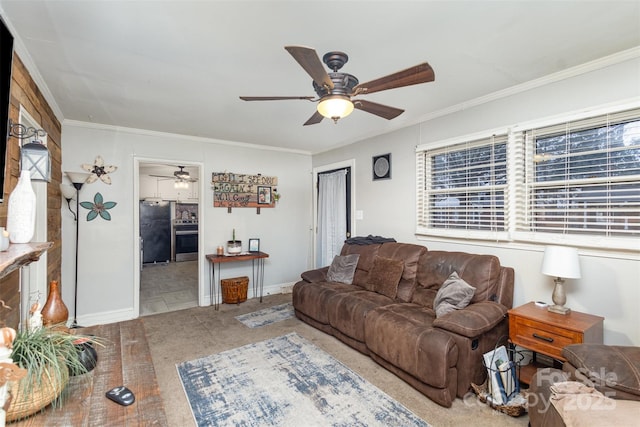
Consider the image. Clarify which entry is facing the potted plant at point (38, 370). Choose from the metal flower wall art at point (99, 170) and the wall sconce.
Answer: the metal flower wall art

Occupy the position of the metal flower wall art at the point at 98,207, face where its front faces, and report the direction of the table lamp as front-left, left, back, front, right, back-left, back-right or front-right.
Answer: front-left

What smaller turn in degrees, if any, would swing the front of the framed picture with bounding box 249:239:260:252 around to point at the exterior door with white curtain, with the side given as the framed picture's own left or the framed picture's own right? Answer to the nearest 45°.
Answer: approximately 90° to the framed picture's own left

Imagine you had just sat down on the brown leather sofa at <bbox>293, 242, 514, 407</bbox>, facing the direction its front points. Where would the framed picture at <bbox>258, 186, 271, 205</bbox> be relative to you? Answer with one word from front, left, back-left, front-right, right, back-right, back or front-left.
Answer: right

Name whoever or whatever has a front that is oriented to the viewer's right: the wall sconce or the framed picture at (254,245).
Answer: the wall sconce

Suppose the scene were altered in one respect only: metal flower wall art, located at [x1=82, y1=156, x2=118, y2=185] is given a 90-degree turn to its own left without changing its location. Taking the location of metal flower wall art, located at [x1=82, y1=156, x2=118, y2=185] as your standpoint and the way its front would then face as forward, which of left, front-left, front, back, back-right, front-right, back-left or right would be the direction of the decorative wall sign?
front

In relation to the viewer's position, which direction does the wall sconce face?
facing to the right of the viewer

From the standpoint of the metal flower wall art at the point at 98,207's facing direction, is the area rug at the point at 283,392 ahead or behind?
ahead

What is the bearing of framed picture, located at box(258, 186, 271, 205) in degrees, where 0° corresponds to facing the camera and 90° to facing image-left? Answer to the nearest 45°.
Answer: approximately 0°

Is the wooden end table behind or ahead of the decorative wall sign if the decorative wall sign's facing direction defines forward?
ahead

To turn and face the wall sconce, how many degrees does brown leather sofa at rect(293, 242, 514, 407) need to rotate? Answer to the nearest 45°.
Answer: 0° — it already faces it
